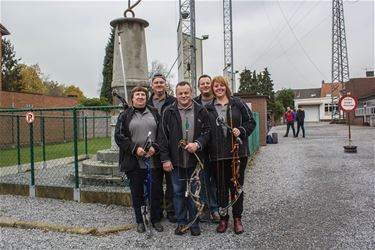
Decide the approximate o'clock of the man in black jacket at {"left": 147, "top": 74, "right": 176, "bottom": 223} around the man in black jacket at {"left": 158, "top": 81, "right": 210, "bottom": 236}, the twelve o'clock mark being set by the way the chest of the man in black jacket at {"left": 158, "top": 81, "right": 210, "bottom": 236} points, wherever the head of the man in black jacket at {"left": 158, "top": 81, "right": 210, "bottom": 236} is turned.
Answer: the man in black jacket at {"left": 147, "top": 74, "right": 176, "bottom": 223} is roughly at 5 o'clock from the man in black jacket at {"left": 158, "top": 81, "right": 210, "bottom": 236}.

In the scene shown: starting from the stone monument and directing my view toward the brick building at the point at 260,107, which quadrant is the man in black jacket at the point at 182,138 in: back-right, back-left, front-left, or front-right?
back-right

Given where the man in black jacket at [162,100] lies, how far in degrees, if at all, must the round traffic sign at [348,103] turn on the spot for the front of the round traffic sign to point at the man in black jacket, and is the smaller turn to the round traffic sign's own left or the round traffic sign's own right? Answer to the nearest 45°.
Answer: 0° — it already faces them

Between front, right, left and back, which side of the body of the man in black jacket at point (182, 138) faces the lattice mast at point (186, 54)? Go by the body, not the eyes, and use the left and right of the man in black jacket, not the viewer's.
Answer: back

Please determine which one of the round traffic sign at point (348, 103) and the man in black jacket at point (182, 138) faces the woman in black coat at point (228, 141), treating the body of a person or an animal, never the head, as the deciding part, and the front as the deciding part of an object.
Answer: the round traffic sign
